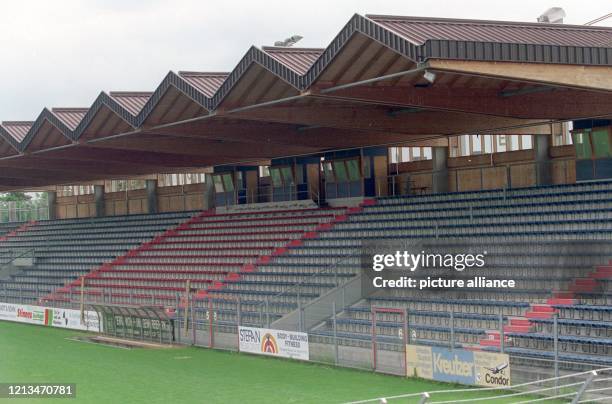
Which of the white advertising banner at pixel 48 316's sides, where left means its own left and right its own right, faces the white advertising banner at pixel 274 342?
left
